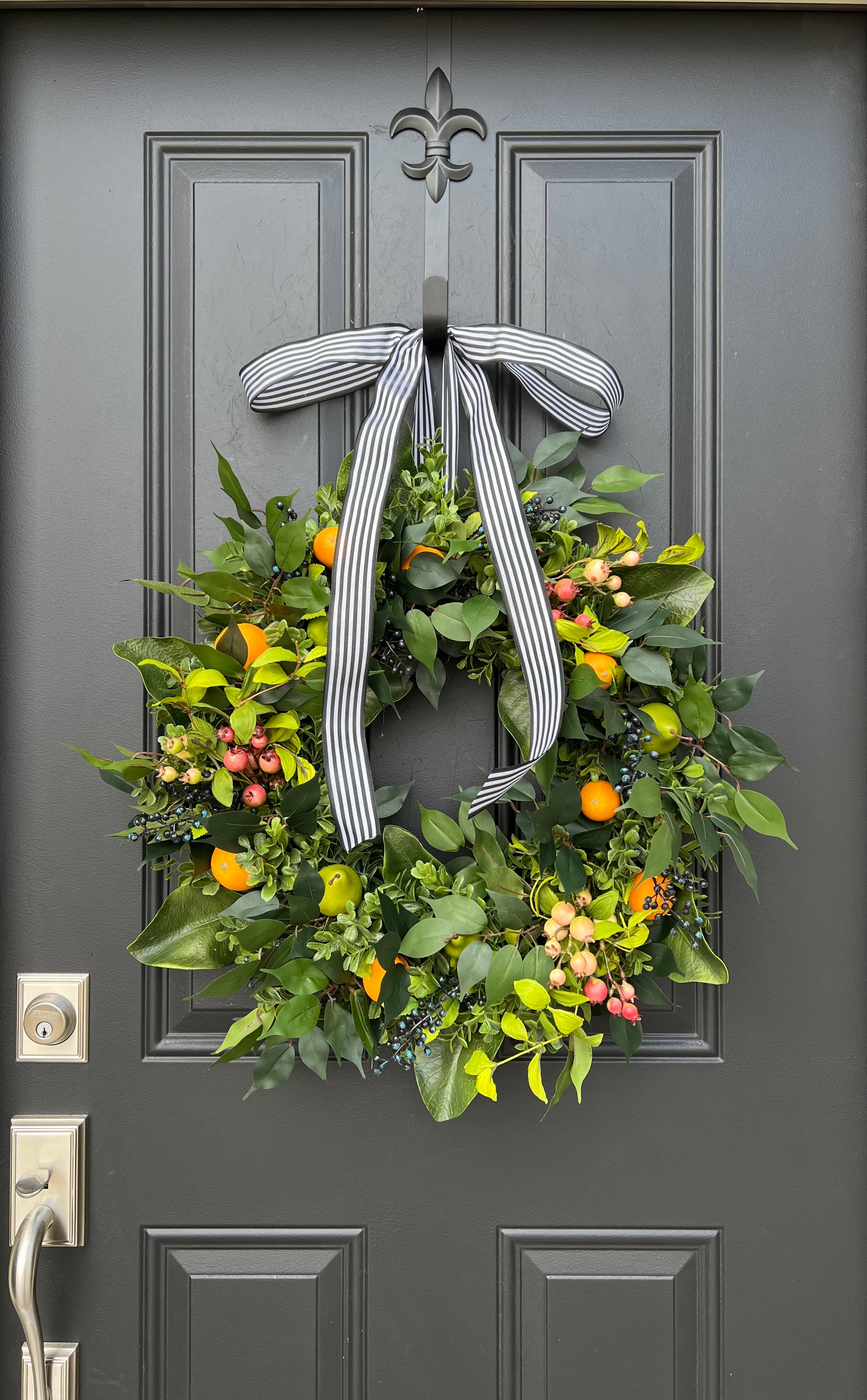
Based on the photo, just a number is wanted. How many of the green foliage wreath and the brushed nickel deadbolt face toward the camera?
2

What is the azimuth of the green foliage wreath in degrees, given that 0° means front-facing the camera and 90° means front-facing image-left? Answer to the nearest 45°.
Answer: approximately 0°

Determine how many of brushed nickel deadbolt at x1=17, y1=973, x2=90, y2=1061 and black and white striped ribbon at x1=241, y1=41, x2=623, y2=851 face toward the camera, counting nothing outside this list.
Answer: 2

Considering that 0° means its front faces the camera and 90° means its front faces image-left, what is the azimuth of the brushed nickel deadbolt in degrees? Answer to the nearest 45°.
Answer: approximately 0°
